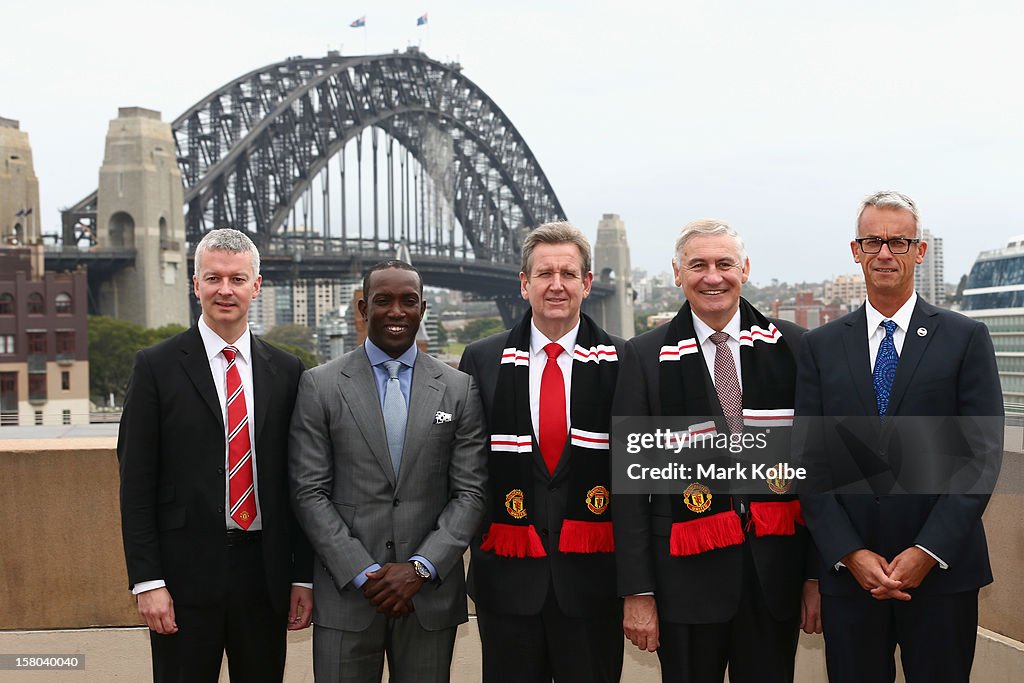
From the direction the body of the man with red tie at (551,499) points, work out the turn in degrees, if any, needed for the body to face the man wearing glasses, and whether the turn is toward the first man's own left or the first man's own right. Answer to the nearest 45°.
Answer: approximately 90° to the first man's own left

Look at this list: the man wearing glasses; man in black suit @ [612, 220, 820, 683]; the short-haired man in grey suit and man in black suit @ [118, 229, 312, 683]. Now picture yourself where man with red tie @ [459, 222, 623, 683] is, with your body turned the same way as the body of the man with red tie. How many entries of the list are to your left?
2

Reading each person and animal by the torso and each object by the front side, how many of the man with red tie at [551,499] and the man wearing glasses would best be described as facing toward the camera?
2

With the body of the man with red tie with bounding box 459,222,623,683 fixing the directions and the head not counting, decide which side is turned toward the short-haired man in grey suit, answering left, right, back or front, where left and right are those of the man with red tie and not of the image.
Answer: right

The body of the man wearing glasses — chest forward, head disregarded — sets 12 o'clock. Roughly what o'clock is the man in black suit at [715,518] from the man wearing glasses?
The man in black suit is roughly at 3 o'clock from the man wearing glasses.

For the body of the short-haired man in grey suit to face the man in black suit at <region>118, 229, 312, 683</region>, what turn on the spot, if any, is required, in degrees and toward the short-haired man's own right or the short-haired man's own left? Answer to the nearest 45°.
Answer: approximately 90° to the short-haired man's own right
